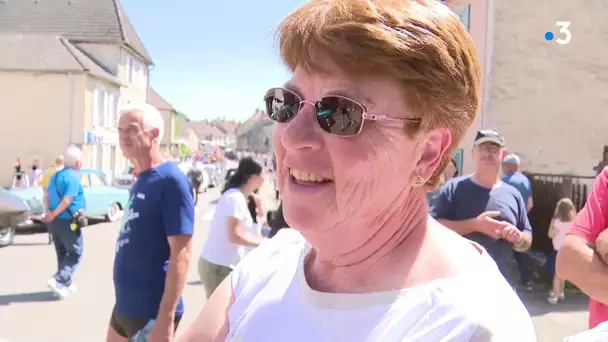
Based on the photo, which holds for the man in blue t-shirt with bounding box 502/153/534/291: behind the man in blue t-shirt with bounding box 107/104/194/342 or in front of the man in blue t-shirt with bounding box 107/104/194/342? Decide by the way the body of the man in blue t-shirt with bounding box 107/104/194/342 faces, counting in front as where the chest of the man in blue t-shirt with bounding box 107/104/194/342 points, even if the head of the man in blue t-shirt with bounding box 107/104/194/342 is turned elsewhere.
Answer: behind

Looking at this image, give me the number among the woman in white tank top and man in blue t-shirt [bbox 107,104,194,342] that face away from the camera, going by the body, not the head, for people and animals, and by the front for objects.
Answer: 0

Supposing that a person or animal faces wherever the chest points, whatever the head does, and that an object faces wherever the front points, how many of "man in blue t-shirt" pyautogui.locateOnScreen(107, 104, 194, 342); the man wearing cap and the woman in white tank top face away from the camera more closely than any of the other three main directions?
0

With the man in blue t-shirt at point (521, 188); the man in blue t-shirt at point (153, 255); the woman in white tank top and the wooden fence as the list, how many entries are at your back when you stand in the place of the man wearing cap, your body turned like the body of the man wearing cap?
2

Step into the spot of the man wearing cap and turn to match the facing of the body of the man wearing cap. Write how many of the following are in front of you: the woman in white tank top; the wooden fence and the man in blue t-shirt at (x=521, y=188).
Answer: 1

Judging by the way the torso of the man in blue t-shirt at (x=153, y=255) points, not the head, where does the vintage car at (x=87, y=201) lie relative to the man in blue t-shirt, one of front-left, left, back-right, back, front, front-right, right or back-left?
back-right

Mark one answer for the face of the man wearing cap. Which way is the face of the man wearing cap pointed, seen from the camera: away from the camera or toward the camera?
toward the camera

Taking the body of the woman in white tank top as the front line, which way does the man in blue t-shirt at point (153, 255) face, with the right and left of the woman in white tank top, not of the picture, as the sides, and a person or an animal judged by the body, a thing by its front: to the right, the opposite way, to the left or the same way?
the same way

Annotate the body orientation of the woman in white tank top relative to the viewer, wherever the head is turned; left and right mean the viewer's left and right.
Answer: facing the viewer and to the left of the viewer

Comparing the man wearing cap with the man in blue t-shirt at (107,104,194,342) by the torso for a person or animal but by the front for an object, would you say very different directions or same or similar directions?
same or similar directions

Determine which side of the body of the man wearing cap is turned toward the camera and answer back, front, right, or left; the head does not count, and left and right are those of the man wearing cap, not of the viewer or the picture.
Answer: front

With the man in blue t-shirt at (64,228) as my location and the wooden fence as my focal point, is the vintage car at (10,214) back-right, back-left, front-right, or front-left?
back-left

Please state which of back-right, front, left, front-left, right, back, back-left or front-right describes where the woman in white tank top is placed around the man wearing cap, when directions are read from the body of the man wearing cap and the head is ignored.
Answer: front

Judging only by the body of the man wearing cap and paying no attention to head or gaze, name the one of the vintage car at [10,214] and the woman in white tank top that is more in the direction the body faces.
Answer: the woman in white tank top
